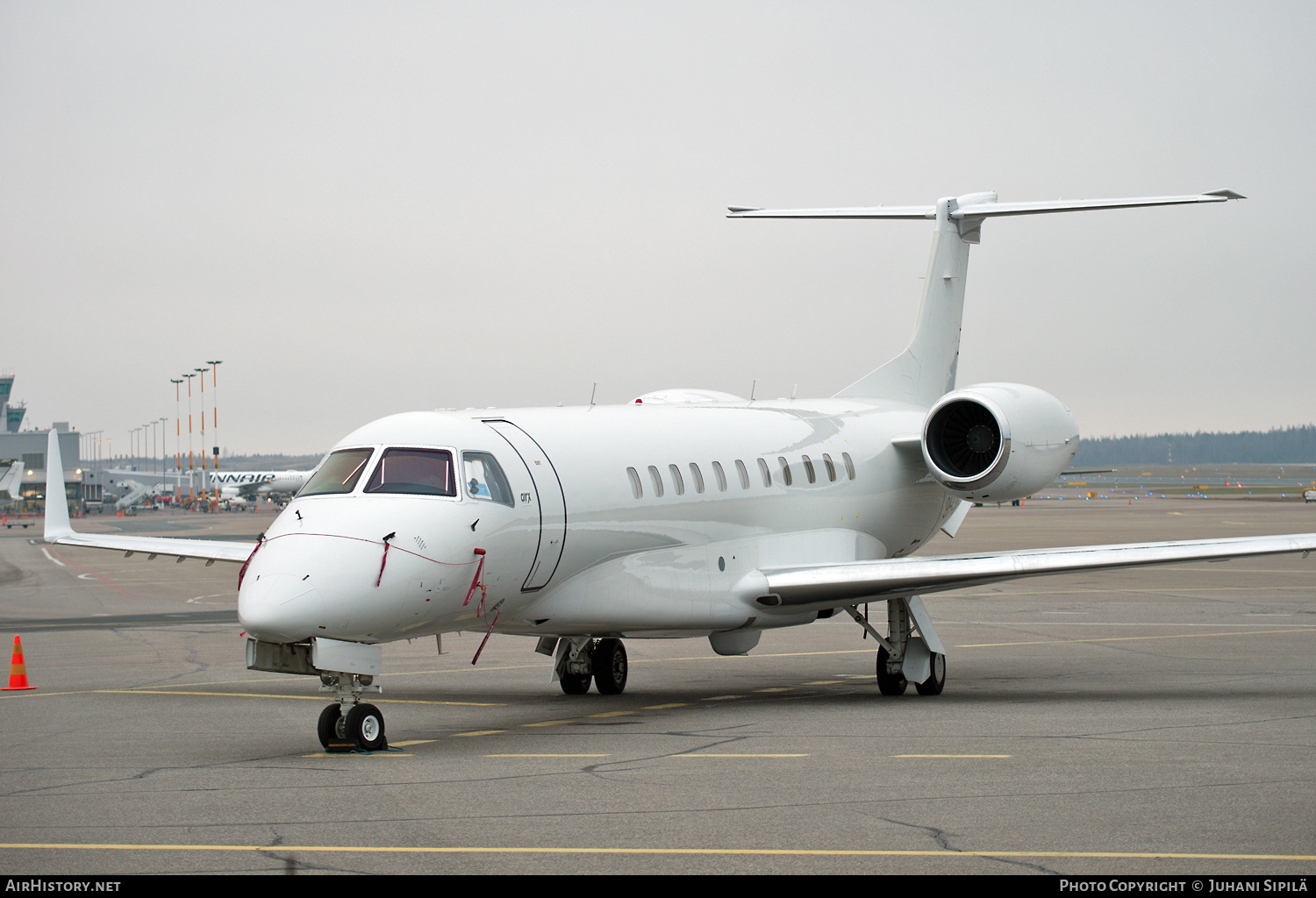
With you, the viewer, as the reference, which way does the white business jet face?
facing the viewer and to the left of the viewer

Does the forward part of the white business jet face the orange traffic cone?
no
